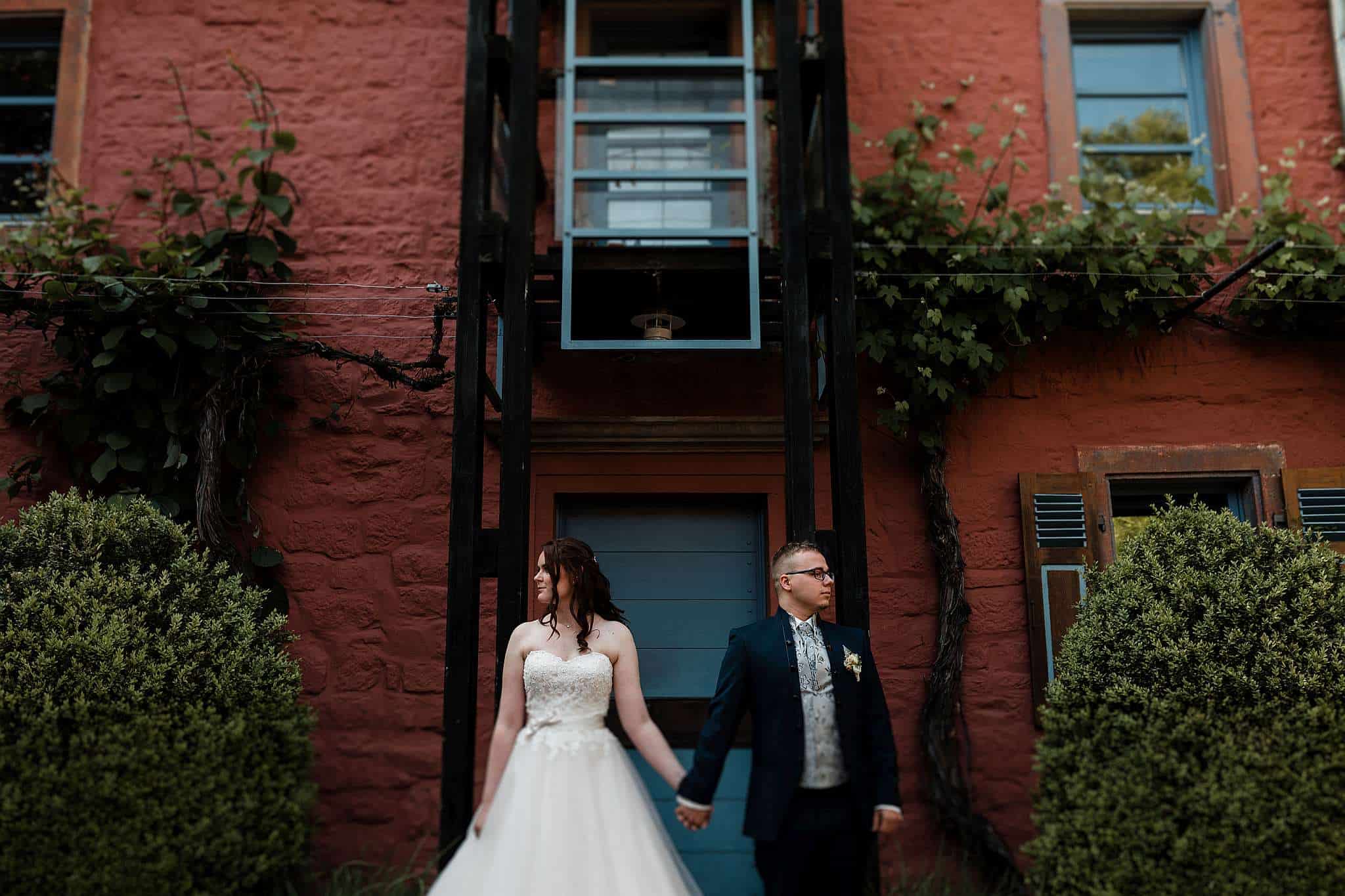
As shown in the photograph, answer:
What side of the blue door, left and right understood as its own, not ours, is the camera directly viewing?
front

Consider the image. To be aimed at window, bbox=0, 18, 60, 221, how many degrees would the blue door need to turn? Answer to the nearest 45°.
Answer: approximately 90° to its right

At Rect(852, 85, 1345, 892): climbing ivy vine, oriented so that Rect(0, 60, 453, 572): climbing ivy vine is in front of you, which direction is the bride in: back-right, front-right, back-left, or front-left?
front-left

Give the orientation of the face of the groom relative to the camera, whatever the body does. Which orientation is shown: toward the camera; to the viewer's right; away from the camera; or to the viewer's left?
to the viewer's right

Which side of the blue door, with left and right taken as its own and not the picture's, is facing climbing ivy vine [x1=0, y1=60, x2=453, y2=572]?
right

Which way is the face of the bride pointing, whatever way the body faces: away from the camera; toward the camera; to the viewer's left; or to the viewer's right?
to the viewer's left

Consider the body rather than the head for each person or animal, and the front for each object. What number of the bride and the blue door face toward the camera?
2

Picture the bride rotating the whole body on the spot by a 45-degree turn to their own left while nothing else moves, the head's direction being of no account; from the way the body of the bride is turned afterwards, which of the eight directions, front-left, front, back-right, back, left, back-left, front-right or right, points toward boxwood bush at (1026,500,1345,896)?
front-left

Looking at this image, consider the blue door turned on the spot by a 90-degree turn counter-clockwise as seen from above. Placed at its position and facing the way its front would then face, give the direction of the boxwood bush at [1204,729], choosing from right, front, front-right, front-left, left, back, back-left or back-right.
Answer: front-right

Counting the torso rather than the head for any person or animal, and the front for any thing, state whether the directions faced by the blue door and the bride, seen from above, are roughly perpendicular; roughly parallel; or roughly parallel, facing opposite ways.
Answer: roughly parallel

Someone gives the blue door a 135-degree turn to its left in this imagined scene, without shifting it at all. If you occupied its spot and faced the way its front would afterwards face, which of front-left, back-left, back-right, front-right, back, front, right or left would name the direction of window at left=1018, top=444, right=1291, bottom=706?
front-right

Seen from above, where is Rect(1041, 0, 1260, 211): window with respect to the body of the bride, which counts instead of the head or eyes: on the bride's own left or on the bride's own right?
on the bride's own left
